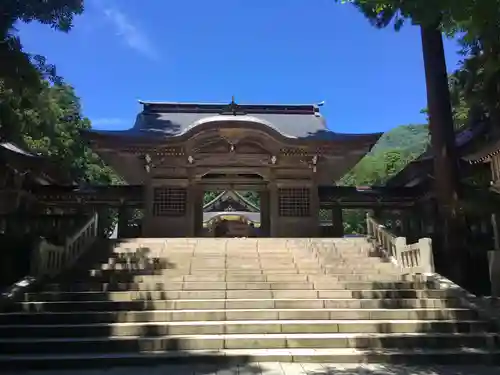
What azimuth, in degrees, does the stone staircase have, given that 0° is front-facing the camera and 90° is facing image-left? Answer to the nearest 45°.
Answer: approximately 0°
